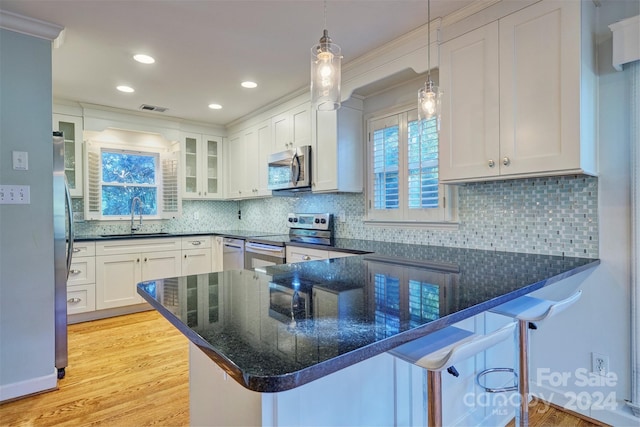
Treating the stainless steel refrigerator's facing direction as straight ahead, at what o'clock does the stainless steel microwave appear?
The stainless steel microwave is roughly at 12 o'clock from the stainless steel refrigerator.

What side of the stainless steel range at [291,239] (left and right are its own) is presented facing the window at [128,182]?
right

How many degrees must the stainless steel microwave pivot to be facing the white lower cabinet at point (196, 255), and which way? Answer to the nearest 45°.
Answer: approximately 90° to its right

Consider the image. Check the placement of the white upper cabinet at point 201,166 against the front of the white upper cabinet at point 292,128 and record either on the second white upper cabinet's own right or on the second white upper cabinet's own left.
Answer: on the second white upper cabinet's own right

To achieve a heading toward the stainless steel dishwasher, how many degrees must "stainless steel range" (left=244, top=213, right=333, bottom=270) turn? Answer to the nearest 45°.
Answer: approximately 90° to its right
